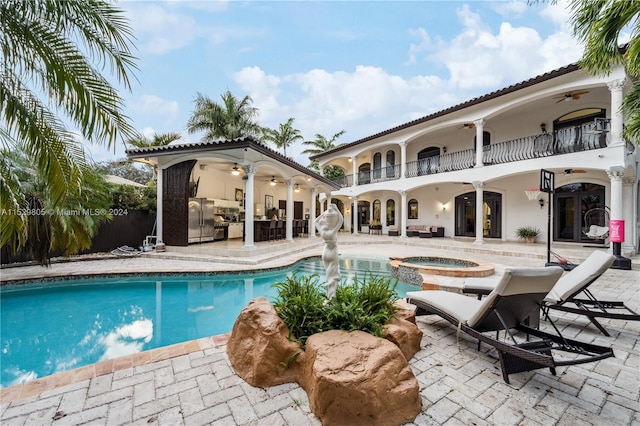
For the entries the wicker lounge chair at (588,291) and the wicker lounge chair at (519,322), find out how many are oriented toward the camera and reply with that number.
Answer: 0

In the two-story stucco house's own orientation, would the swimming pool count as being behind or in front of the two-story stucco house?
in front

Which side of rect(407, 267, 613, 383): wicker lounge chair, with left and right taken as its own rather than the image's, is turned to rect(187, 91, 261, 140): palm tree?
front

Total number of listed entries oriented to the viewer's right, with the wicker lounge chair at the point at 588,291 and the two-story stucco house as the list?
0

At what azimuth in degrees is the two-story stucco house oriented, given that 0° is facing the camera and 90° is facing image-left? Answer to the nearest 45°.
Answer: approximately 45°

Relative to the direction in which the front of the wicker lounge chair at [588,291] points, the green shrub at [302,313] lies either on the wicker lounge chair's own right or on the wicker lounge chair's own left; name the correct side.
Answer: on the wicker lounge chair's own left

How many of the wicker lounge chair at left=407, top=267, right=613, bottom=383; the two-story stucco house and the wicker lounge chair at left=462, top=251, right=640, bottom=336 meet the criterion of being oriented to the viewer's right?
0

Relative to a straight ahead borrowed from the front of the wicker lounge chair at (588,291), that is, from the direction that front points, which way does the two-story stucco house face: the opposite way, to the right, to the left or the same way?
to the left

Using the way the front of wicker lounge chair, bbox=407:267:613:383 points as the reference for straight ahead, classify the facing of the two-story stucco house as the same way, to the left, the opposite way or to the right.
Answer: to the left

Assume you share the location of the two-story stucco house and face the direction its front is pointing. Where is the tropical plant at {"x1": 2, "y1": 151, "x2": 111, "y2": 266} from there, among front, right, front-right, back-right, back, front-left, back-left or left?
front

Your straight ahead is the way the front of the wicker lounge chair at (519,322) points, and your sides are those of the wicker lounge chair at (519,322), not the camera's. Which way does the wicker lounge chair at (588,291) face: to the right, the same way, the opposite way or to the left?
the same way

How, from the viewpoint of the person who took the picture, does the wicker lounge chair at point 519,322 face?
facing away from the viewer and to the left of the viewer

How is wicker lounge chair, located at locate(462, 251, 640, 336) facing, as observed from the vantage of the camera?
facing away from the viewer and to the left of the viewer

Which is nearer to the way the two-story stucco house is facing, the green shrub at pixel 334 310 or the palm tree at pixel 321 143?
the green shrub
